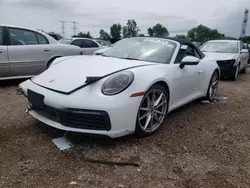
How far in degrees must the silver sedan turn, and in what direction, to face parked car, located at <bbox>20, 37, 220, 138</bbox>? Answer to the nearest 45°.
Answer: approximately 90° to its left

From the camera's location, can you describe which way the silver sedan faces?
facing to the left of the viewer

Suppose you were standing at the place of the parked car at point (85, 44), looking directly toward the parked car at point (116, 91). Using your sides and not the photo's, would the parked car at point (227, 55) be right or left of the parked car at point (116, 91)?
left

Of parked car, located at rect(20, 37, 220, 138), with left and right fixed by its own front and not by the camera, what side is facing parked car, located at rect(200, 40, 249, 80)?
back

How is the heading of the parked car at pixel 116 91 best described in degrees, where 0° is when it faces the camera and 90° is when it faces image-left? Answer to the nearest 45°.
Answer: approximately 45°

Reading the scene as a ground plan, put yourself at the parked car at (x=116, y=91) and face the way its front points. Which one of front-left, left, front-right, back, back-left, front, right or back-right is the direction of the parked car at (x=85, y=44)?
back-right

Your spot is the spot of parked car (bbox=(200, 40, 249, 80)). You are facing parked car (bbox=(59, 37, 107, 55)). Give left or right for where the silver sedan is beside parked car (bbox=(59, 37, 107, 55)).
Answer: left

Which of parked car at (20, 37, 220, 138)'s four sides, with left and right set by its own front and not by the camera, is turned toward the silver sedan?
right
